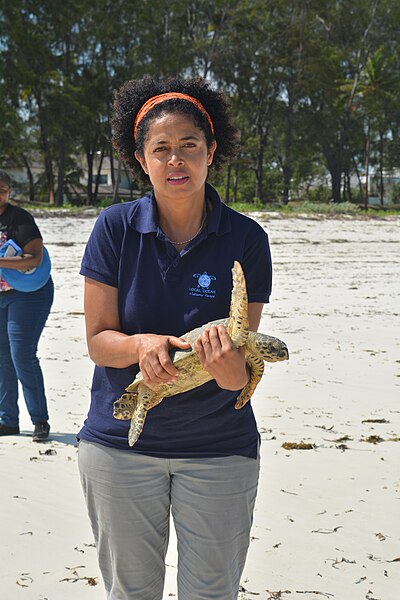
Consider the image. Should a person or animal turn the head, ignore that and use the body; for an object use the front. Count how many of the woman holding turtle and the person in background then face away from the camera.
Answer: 0

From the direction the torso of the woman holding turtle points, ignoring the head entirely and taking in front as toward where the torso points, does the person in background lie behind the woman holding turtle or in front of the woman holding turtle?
behind

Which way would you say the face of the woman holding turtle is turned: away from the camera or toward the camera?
toward the camera

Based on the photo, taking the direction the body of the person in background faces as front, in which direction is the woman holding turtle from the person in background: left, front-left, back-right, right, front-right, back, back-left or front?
front-left

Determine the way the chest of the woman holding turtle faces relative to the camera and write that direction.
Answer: toward the camera
